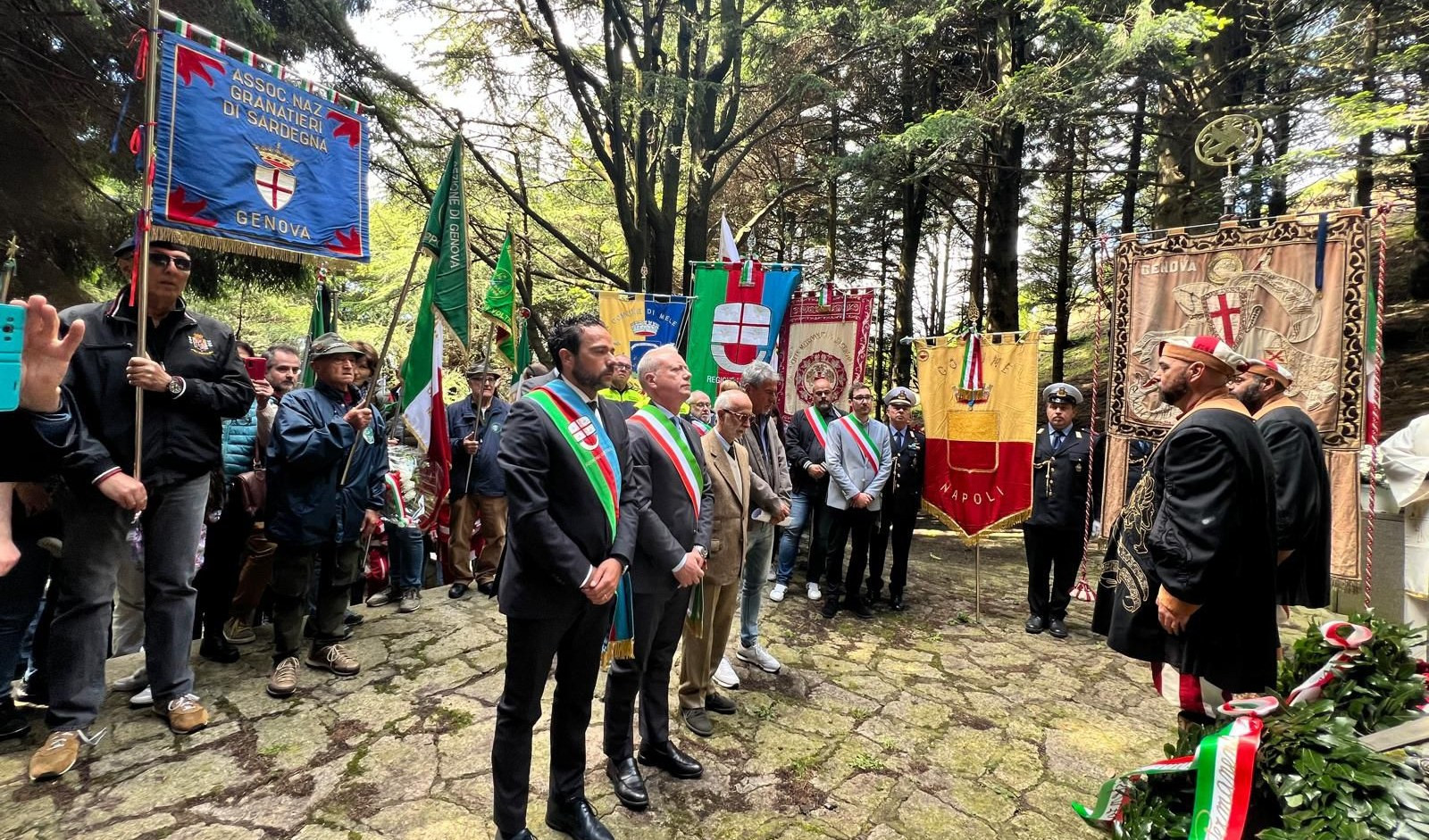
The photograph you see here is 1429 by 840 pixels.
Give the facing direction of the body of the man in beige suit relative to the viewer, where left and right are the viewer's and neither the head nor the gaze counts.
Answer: facing the viewer and to the right of the viewer

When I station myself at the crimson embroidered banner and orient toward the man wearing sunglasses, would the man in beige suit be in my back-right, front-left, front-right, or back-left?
front-left

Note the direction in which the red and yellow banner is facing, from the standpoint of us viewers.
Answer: facing the viewer

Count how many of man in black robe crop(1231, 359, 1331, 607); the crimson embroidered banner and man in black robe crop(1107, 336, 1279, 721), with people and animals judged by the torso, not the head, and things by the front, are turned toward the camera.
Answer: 1

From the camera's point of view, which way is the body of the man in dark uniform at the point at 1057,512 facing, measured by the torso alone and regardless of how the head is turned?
toward the camera

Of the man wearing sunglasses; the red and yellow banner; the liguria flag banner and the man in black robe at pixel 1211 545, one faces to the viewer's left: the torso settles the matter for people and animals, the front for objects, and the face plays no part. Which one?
the man in black robe

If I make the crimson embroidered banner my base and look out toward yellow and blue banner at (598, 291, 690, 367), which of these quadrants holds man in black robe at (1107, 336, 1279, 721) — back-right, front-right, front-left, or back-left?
back-left

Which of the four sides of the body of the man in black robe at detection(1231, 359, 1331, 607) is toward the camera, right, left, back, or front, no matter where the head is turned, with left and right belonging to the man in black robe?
left

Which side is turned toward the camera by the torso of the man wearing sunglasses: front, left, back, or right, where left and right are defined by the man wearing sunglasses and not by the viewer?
front

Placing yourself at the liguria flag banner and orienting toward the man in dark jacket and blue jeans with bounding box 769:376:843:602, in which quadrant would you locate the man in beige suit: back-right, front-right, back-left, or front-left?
front-right

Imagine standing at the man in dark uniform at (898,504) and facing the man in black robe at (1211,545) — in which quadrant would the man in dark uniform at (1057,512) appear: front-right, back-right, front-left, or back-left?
front-left
